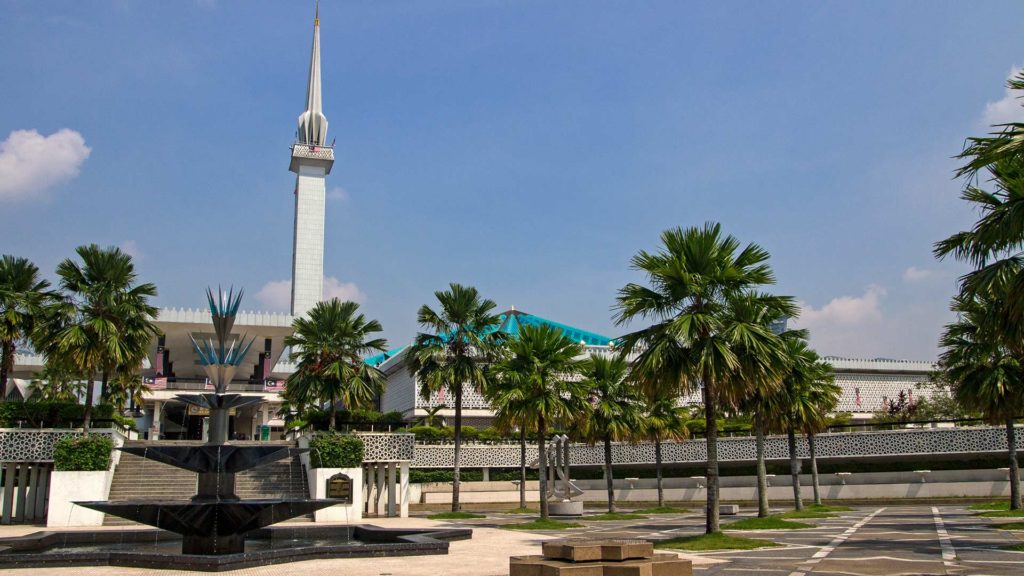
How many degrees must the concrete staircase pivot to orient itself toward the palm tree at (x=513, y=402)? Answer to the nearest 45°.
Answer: approximately 45° to its left

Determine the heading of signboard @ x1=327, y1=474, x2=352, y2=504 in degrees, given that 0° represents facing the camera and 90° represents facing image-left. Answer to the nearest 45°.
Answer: approximately 0°

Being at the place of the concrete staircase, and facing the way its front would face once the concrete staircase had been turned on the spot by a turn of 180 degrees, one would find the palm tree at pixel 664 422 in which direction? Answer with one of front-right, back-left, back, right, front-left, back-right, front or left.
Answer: right

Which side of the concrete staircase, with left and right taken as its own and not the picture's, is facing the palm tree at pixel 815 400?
left

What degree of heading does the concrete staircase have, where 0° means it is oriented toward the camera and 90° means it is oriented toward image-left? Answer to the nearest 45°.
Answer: approximately 0°

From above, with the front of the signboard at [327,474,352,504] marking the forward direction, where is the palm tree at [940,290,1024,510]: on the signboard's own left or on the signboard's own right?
on the signboard's own left

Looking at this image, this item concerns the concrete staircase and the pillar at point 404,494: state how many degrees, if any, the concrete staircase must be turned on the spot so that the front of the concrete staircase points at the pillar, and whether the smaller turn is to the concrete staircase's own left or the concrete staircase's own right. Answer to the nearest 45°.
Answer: approximately 90° to the concrete staircase's own left

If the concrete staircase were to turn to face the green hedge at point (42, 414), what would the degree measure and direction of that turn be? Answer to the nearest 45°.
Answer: approximately 90° to its right

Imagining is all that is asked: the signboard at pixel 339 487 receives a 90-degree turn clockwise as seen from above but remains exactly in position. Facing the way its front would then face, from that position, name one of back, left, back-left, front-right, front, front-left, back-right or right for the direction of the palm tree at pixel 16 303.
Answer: front

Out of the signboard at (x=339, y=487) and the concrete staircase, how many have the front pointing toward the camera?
2

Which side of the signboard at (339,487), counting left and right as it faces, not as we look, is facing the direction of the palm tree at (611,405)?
left

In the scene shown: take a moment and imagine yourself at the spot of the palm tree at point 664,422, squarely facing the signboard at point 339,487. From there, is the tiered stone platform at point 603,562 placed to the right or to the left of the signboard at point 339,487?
left

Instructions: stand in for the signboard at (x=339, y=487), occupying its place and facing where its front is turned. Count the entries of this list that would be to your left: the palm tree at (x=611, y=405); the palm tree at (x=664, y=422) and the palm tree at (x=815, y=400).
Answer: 3
